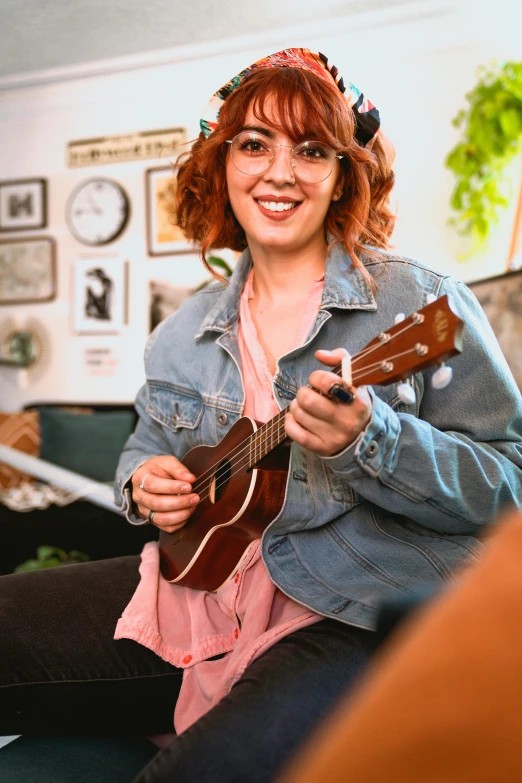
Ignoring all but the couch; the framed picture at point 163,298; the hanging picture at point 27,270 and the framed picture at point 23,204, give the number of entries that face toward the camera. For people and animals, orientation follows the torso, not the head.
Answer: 4

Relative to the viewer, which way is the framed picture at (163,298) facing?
toward the camera

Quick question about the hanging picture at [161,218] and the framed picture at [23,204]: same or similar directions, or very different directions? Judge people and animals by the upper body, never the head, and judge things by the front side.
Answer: same or similar directions

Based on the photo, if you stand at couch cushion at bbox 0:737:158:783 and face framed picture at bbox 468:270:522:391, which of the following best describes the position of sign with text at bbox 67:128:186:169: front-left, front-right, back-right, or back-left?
front-left

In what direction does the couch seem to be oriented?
toward the camera

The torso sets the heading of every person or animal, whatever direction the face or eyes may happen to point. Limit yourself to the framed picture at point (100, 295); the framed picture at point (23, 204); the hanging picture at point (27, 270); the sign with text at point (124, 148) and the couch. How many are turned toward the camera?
5

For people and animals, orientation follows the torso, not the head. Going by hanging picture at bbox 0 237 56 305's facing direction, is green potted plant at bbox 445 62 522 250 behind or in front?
in front

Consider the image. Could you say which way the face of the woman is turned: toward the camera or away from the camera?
toward the camera

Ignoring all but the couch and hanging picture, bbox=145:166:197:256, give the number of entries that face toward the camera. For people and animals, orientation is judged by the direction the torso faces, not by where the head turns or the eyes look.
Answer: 2

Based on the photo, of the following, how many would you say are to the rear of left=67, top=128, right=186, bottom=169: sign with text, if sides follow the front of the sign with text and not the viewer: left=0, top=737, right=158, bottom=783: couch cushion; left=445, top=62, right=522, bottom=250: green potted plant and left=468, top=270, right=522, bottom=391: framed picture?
0

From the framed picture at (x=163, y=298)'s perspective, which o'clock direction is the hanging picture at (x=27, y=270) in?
The hanging picture is roughly at 4 o'clock from the framed picture.

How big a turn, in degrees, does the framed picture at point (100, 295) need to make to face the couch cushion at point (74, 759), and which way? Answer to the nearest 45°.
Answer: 0° — it already faces it

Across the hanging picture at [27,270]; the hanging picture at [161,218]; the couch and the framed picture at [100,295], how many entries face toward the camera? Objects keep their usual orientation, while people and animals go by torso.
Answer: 4

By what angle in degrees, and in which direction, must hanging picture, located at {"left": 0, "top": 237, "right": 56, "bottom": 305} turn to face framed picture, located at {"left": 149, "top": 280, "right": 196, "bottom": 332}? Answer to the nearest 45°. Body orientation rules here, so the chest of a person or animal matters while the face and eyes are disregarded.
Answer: approximately 45° to its left

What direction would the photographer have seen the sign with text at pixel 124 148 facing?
facing the viewer

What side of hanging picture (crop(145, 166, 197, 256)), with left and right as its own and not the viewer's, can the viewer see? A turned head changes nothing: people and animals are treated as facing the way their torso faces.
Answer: front

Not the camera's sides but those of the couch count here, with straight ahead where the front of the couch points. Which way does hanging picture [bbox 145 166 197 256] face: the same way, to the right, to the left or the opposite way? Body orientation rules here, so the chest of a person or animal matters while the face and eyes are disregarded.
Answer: the same way
